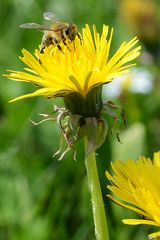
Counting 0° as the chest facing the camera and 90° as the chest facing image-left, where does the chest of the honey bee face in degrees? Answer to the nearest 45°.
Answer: approximately 315°
